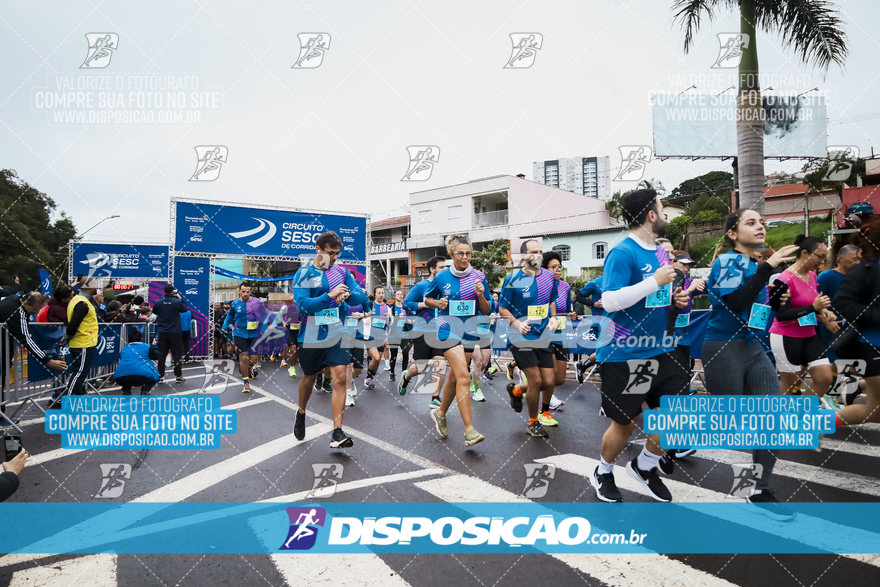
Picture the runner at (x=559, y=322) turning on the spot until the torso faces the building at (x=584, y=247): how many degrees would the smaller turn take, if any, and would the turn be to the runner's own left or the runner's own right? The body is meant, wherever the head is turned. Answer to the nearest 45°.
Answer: approximately 180°

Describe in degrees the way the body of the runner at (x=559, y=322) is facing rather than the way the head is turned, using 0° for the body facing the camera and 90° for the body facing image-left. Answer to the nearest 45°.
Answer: approximately 0°

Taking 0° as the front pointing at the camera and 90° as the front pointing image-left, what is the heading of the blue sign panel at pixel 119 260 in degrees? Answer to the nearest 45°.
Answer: approximately 0°

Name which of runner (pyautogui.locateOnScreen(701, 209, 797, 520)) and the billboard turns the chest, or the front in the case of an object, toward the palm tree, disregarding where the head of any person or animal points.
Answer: the billboard

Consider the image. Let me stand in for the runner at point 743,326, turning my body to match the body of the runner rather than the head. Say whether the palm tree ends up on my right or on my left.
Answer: on my left

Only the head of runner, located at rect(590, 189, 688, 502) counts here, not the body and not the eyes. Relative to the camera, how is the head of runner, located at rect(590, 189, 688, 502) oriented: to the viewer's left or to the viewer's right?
to the viewer's right

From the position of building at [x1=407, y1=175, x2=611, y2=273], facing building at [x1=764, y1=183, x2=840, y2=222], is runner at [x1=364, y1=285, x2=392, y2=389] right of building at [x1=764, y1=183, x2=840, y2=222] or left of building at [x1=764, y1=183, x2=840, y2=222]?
right

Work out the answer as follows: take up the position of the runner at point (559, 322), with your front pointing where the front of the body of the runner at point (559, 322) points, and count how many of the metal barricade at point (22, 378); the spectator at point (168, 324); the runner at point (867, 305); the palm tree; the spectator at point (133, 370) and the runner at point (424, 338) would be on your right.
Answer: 4

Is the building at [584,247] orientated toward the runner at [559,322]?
yes
